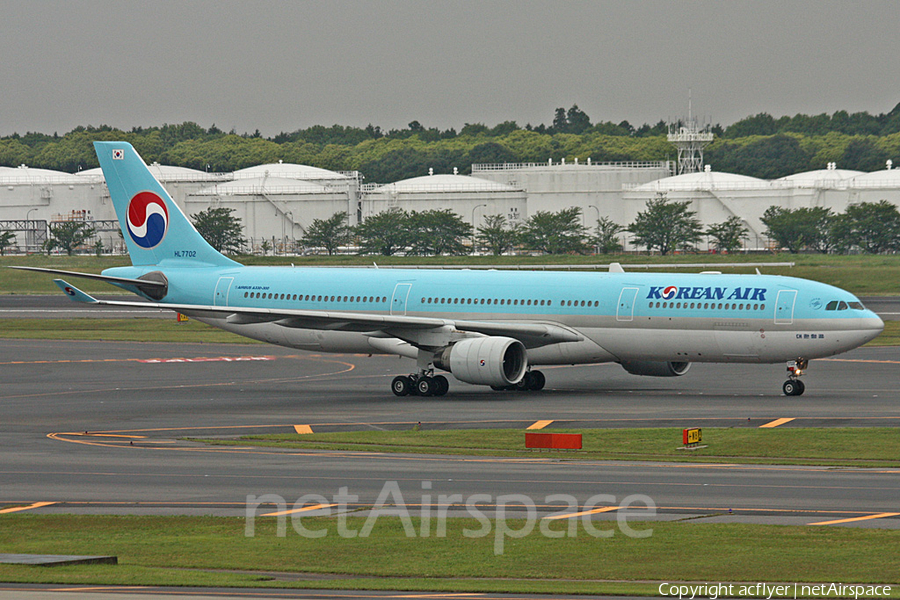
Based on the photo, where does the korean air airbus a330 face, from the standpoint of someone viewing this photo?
facing the viewer and to the right of the viewer
